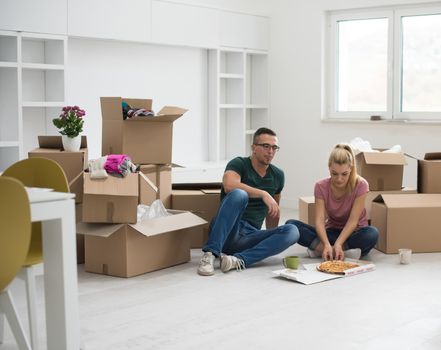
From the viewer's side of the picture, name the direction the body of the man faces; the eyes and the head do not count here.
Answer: toward the camera

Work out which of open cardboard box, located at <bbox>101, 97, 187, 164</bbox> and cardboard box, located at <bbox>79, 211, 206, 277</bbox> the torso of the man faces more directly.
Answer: the cardboard box

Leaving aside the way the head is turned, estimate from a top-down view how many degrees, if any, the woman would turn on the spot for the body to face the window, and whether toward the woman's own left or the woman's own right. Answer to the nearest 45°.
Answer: approximately 180°

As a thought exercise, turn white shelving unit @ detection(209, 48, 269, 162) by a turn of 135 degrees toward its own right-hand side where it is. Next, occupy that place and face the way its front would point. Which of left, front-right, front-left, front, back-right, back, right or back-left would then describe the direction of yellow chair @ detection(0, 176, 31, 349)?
left

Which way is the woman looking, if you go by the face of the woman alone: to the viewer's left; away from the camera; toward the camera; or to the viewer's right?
toward the camera

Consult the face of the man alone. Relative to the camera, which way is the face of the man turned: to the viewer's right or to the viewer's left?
to the viewer's right

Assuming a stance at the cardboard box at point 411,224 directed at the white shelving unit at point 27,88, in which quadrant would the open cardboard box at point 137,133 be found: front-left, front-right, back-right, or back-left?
front-left

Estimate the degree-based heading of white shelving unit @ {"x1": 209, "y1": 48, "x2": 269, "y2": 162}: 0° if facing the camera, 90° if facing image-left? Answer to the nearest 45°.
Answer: approximately 315°

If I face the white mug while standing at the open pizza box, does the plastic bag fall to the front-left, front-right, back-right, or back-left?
back-left

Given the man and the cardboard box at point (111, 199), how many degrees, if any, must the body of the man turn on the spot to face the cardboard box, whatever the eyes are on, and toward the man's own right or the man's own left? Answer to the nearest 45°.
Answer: approximately 45° to the man's own right

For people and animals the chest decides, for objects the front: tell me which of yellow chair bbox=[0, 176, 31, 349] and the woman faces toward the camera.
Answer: the woman

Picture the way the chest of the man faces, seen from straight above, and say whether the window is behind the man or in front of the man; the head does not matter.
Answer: behind

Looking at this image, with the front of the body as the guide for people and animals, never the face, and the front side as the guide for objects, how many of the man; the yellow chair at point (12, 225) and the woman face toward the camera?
2

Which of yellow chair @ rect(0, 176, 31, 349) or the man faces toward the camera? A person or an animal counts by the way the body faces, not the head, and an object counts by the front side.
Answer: the man
